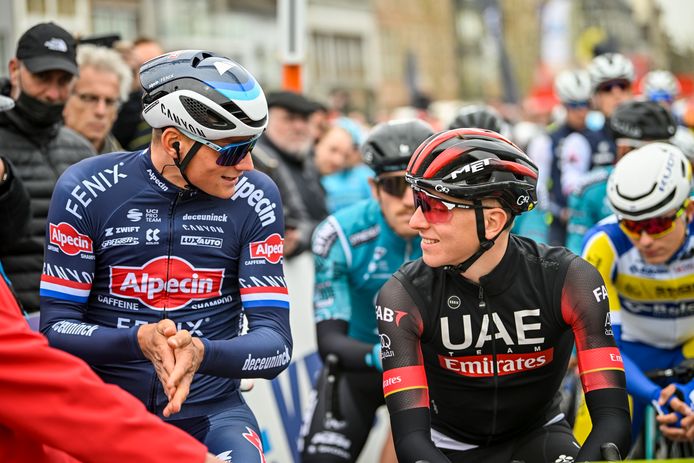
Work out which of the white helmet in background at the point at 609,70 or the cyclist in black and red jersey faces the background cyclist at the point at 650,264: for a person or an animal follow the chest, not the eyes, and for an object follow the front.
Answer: the white helmet in background

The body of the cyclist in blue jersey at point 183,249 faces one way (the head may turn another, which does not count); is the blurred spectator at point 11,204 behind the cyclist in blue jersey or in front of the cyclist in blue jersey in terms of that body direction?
behind

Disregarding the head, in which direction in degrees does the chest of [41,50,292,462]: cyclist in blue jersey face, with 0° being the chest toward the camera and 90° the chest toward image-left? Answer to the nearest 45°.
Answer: approximately 0°

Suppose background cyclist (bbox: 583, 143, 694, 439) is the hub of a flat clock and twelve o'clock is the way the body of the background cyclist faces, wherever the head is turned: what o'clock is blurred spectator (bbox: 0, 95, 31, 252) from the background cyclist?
The blurred spectator is roughly at 2 o'clock from the background cyclist.

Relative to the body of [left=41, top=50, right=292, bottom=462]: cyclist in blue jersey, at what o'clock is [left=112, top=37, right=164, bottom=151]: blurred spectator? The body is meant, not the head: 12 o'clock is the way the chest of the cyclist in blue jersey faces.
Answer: The blurred spectator is roughly at 6 o'clock from the cyclist in blue jersey.

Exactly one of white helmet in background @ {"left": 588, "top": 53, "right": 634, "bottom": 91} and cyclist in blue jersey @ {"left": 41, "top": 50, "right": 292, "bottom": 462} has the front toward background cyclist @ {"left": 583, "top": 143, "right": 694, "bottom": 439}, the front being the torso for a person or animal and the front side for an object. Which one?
the white helmet in background

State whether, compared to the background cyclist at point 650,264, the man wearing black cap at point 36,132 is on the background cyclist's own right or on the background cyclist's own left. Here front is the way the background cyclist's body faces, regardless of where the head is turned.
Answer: on the background cyclist's own right

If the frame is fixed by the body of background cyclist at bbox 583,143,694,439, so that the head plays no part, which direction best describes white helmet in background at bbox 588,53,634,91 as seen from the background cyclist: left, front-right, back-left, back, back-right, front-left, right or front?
back

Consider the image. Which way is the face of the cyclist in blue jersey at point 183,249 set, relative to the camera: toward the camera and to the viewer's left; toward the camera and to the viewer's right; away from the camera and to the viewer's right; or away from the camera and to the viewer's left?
toward the camera and to the viewer's right

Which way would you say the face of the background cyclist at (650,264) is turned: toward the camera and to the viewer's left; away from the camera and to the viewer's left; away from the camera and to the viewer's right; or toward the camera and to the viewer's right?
toward the camera and to the viewer's left

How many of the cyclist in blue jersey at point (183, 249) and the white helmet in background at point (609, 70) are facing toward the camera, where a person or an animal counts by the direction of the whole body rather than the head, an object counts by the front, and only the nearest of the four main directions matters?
2
